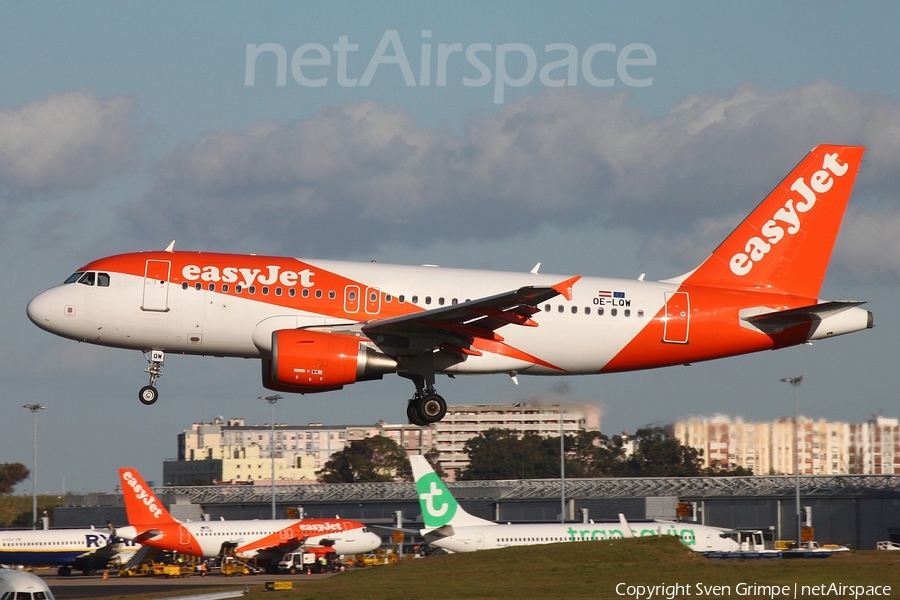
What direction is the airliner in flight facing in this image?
to the viewer's left
